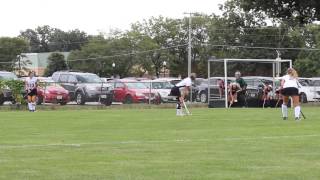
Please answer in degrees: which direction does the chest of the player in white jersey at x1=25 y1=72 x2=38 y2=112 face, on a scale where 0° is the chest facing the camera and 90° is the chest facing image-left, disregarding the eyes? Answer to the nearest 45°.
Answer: approximately 0°

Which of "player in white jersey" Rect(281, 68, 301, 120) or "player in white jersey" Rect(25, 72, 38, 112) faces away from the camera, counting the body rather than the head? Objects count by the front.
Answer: "player in white jersey" Rect(281, 68, 301, 120)

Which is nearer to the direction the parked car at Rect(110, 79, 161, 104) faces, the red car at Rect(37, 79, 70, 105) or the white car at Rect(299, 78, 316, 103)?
the white car

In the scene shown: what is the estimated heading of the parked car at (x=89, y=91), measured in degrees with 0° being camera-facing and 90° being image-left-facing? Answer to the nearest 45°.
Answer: approximately 315°

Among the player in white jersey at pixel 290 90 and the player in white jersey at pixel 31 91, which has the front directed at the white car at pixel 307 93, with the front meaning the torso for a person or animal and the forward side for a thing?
the player in white jersey at pixel 290 90

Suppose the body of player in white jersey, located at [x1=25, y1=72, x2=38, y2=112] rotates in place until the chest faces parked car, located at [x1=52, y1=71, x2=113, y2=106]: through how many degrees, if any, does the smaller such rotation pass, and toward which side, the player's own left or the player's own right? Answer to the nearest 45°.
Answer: approximately 135° to the player's own left

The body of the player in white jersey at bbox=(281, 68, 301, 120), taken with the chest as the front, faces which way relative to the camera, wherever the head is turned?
away from the camera

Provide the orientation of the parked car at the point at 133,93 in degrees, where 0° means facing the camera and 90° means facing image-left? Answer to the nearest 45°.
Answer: approximately 315°

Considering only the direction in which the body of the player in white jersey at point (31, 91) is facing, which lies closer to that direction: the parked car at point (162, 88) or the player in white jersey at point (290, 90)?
the player in white jersey
